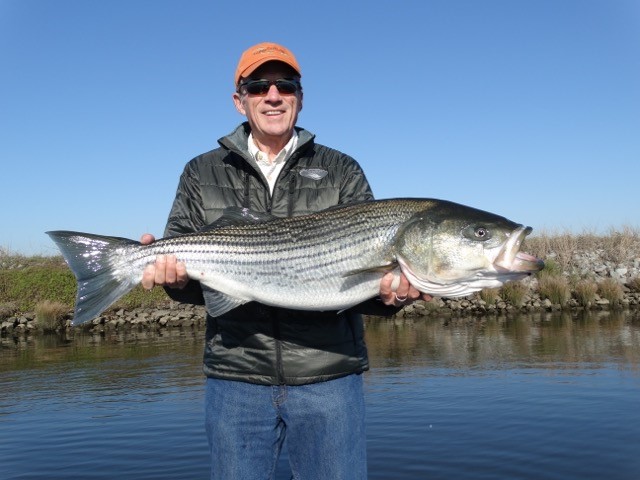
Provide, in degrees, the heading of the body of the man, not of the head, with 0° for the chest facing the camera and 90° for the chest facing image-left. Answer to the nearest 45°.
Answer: approximately 0°
